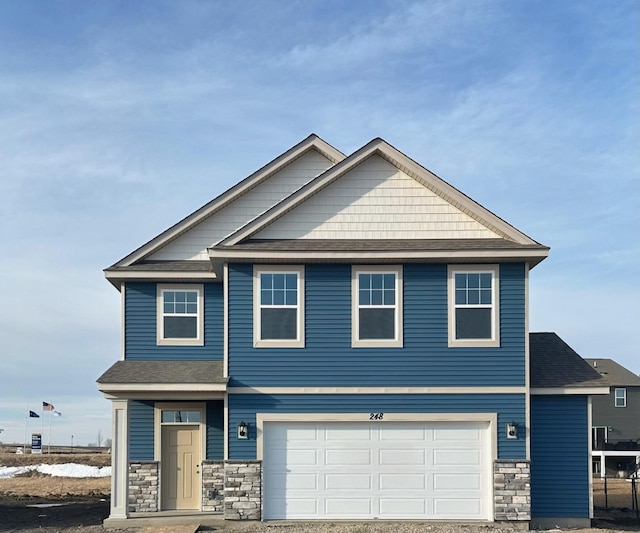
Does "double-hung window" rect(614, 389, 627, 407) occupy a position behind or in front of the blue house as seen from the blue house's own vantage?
behind

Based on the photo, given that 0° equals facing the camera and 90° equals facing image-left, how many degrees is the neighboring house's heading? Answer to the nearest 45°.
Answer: approximately 180°

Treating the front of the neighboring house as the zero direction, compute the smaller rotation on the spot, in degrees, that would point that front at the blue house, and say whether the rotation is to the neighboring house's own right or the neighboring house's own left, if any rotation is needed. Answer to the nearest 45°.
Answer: approximately 180°

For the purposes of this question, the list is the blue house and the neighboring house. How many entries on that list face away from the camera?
1

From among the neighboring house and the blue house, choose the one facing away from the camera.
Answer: the neighboring house

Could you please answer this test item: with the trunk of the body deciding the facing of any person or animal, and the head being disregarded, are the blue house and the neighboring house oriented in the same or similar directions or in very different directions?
very different directions

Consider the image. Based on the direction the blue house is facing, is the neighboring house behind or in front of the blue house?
behind
